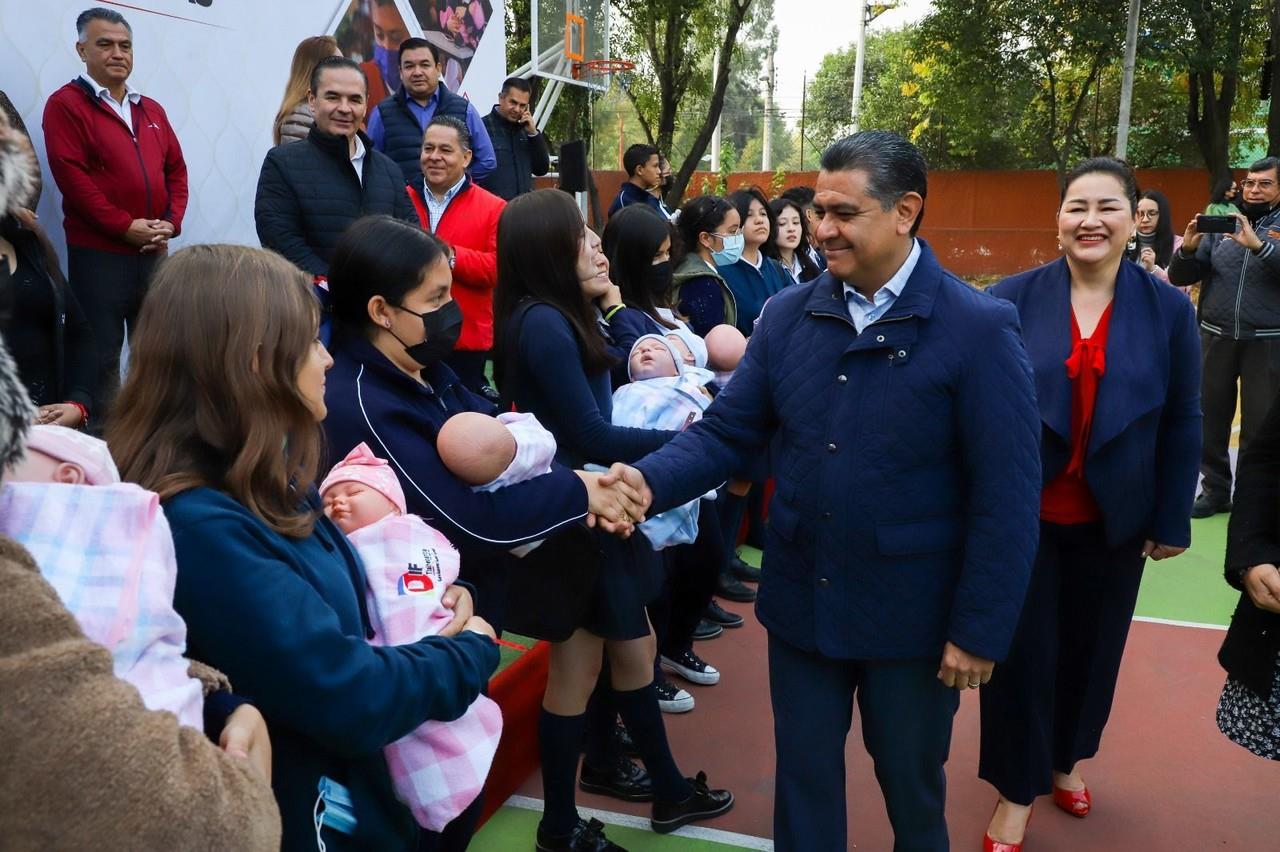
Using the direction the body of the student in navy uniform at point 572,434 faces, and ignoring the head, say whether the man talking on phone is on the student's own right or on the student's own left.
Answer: on the student's own left

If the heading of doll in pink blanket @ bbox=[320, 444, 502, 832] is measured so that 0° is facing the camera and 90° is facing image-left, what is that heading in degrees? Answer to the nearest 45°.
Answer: approximately 45°

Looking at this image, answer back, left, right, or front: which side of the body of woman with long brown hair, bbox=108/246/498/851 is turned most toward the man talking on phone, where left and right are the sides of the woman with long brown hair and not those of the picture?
left

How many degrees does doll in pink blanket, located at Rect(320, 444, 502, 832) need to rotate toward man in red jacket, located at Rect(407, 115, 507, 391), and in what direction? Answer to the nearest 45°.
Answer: approximately 135° to its right

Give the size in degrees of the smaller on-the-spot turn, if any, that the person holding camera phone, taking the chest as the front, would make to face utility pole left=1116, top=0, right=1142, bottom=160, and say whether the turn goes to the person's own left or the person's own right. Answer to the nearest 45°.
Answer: approximately 135° to the person's own right

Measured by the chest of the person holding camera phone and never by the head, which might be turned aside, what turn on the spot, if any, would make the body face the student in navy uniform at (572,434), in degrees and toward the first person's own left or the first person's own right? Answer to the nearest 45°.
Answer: approximately 45° to the first person's own left

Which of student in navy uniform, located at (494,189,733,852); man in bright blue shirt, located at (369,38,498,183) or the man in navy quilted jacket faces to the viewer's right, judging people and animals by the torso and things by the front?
the student in navy uniform

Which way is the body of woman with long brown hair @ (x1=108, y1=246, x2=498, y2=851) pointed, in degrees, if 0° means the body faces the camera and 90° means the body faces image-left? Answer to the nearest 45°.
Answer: approximately 270°

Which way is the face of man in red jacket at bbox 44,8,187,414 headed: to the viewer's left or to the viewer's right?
to the viewer's right

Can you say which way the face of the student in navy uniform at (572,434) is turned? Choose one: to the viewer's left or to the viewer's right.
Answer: to the viewer's right

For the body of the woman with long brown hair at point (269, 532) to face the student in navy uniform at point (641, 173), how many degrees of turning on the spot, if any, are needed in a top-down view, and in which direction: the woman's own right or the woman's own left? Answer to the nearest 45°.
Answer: approximately 45° to the woman's own left

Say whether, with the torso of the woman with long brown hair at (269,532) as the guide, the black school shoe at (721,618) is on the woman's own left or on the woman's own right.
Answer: on the woman's own left
